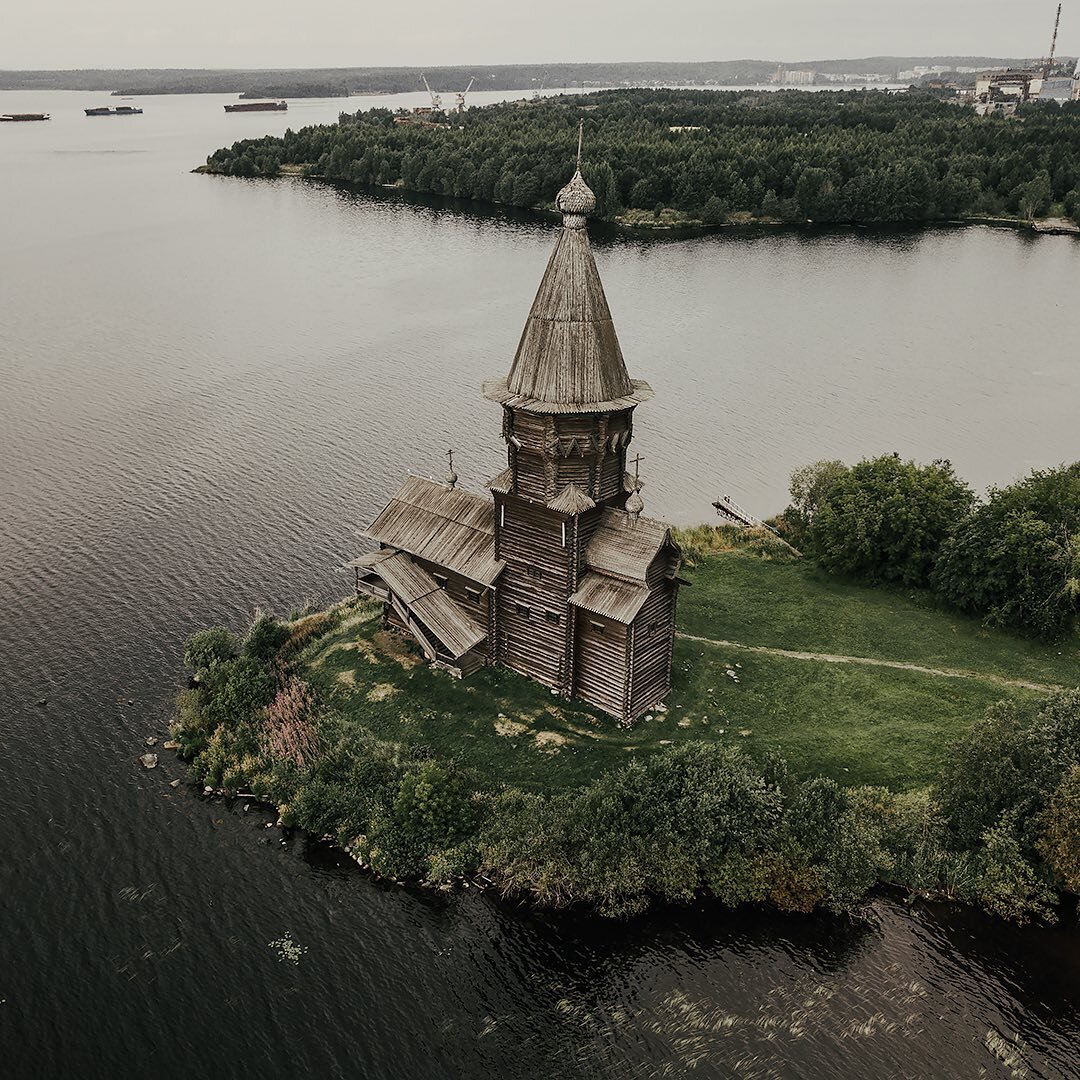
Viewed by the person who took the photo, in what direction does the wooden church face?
facing away from the viewer and to the left of the viewer

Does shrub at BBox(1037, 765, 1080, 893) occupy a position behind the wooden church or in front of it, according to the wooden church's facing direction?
behind

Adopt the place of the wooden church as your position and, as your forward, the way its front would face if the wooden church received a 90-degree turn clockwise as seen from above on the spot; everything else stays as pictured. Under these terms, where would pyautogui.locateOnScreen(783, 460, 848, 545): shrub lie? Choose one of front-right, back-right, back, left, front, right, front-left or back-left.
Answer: front

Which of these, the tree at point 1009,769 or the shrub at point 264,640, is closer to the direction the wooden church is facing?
the shrub

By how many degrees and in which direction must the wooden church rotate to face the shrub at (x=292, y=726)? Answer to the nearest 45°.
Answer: approximately 45° to its left

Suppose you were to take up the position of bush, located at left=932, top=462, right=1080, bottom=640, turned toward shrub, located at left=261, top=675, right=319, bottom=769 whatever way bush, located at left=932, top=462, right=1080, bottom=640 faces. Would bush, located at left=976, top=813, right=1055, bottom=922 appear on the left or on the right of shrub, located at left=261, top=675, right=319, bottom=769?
left

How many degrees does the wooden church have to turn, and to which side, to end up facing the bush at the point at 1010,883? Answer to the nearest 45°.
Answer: approximately 180°

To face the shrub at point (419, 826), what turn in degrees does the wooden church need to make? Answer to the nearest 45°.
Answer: approximately 90° to its left

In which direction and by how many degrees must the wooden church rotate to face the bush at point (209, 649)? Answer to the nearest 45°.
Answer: approximately 45° to its left

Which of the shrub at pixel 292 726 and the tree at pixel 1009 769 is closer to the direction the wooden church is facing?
the shrub

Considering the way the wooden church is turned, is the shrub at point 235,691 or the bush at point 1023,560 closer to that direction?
the shrub

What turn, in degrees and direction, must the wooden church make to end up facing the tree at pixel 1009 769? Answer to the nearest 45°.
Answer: approximately 180°
